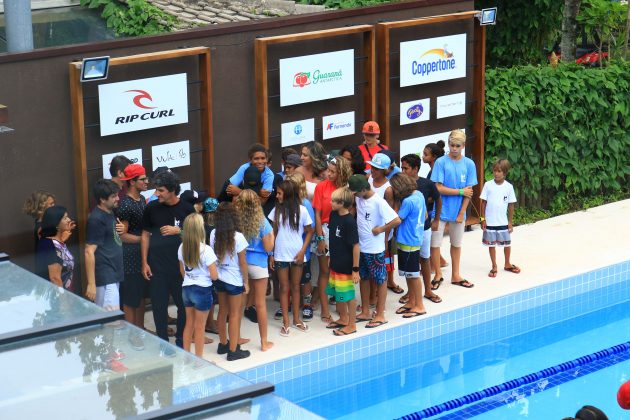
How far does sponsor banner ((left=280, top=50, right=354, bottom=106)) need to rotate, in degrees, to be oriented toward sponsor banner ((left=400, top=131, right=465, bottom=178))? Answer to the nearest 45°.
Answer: approximately 90° to its left

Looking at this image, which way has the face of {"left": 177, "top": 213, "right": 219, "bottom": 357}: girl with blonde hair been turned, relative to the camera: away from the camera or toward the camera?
away from the camera

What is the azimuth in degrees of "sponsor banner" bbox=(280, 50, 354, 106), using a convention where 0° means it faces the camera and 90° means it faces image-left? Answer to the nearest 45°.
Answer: approximately 315°

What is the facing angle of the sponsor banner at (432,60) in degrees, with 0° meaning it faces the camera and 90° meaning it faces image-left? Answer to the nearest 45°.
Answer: approximately 315°

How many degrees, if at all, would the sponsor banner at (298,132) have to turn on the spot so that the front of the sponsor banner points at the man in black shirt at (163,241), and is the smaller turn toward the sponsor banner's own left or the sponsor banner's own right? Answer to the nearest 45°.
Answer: approximately 90° to the sponsor banner's own right

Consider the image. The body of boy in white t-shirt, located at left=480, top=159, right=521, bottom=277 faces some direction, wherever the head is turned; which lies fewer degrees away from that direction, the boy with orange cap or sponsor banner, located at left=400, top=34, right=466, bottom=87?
the boy with orange cap

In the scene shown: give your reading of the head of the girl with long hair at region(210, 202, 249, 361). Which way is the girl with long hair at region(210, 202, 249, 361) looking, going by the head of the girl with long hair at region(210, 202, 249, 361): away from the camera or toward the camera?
away from the camera

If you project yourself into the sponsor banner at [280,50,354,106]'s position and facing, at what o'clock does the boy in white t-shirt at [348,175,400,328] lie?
The boy in white t-shirt is roughly at 1 o'clock from the sponsor banner.

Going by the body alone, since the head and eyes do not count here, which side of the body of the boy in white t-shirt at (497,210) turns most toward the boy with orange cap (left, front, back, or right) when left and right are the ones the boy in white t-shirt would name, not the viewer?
right

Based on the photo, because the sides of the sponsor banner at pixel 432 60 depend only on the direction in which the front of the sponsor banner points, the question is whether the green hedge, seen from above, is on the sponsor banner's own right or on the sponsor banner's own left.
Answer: on the sponsor banner's own left

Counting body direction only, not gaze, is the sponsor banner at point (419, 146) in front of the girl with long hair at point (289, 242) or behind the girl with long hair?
behind

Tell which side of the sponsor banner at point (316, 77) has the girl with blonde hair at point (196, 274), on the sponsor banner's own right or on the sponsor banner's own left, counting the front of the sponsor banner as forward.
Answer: on the sponsor banner's own right
